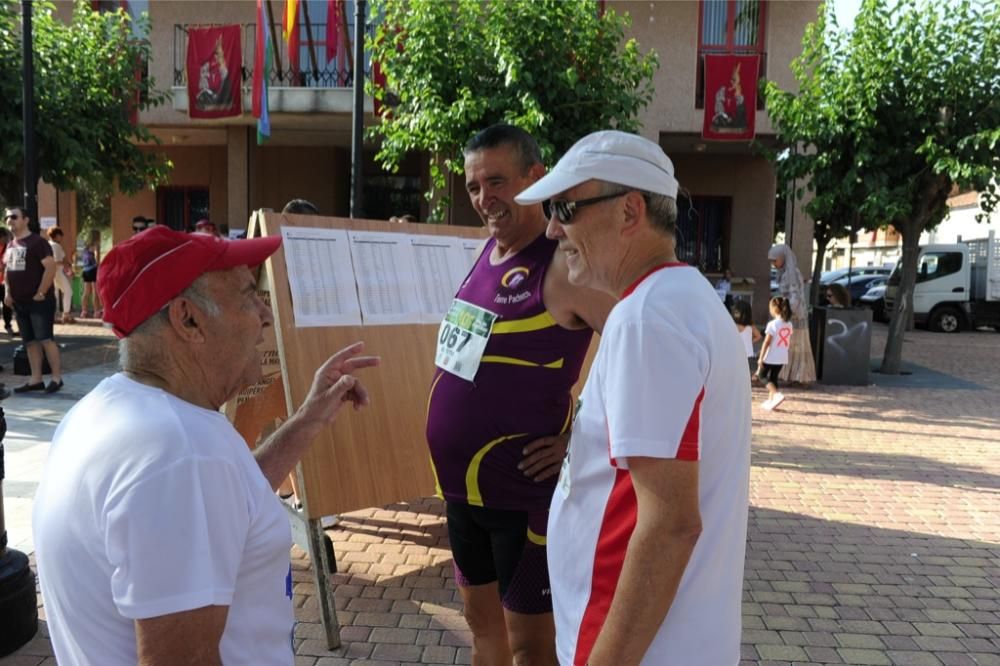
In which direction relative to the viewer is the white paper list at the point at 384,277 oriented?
toward the camera

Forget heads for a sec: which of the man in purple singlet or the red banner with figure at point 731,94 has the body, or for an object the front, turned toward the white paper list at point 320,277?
the red banner with figure

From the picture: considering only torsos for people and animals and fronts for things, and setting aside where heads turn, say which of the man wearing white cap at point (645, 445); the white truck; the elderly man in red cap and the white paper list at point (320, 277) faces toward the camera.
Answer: the white paper list

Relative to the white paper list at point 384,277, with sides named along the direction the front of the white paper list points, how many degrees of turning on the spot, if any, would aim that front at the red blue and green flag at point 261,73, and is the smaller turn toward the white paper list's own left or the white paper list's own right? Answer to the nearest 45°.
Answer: approximately 180°

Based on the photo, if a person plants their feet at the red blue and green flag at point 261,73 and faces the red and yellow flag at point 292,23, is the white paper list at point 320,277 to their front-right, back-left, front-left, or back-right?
front-right

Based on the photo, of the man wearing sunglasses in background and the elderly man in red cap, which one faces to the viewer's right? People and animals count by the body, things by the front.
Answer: the elderly man in red cap

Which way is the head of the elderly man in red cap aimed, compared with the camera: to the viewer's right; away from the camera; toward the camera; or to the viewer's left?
to the viewer's right

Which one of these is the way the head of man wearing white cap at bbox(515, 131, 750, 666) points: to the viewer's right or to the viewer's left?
to the viewer's left

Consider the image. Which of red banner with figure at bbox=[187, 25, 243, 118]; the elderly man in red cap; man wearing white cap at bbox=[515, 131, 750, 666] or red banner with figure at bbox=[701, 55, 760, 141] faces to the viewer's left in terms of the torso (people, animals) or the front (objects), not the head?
the man wearing white cap

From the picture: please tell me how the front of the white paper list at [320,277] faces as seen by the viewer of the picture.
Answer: facing the viewer

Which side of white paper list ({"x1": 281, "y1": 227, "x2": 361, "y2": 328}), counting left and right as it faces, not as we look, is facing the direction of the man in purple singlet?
front

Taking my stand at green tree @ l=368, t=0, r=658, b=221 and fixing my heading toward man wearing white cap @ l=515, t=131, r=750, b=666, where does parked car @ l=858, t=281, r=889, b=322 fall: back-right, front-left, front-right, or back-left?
back-left

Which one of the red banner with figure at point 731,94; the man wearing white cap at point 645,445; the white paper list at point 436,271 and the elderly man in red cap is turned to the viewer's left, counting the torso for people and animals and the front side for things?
the man wearing white cap

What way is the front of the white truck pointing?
to the viewer's left

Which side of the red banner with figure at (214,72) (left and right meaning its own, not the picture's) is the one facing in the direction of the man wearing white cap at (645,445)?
front

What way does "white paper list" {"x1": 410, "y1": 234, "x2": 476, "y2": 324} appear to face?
toward the camera

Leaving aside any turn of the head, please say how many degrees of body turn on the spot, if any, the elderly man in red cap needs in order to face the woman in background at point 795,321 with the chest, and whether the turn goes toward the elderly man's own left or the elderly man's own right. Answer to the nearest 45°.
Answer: approximately 45° to the elderly man's own left
